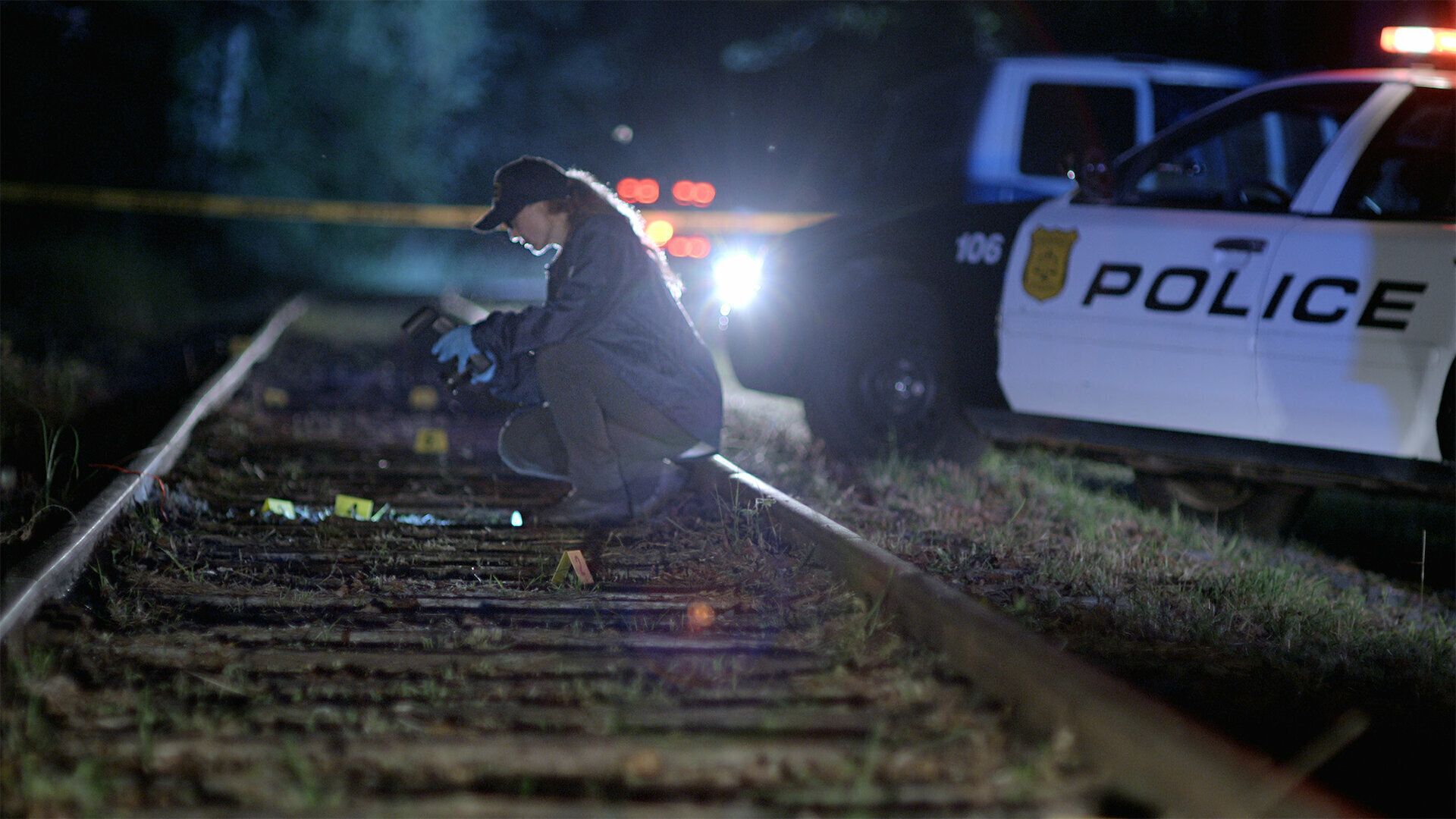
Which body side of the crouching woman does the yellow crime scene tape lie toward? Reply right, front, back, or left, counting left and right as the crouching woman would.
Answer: right

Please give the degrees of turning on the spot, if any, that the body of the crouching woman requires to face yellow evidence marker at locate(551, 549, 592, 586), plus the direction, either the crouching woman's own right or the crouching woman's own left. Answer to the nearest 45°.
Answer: approximately 90° to the crouching woman's own left

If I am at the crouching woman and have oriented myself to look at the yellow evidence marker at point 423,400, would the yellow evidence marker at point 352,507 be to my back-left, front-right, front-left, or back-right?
front-left

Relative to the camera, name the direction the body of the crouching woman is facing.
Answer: to the viewer's left

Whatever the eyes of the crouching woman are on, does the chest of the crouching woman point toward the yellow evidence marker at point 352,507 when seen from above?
yes

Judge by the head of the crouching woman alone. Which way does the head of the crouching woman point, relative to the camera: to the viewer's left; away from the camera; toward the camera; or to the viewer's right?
to the viewer's left

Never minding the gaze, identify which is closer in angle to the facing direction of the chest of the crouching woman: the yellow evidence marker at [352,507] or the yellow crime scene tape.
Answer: the yellow evidence marker

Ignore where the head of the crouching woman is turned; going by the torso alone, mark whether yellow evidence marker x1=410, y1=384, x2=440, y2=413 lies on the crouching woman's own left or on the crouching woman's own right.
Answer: on the crouching woman's own right

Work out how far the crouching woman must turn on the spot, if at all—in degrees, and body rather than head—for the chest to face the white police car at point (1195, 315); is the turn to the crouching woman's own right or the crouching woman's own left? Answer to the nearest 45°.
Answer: approximately 180°

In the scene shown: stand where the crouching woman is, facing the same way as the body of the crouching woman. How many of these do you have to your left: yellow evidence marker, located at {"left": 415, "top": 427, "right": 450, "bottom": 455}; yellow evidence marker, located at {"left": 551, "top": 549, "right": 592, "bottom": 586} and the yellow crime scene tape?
1

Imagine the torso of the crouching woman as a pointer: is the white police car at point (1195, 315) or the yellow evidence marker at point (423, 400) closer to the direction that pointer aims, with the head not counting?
the yellow evidence marker

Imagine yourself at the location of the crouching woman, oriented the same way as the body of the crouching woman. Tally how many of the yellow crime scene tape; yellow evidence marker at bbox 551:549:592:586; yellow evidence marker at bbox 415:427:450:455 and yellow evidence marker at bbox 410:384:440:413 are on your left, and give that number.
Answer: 1
